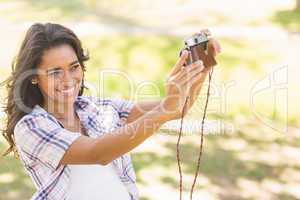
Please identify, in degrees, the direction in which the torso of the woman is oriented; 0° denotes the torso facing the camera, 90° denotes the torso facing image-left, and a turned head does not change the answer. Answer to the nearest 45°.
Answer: approximately 315°

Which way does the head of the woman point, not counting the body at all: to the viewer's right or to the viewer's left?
to the viewer's right
